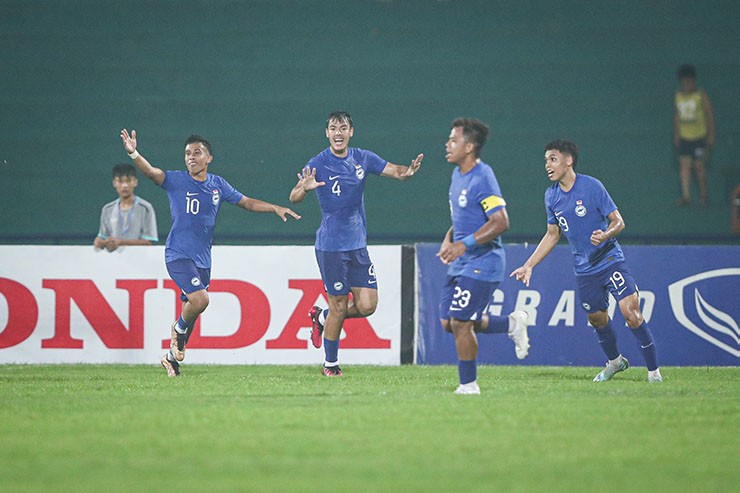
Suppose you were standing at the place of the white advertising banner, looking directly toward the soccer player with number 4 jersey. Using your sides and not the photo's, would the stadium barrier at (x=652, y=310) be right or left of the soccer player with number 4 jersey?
left

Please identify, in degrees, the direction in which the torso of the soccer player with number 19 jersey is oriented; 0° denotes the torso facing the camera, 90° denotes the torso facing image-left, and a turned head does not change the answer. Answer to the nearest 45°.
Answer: approximately 45°

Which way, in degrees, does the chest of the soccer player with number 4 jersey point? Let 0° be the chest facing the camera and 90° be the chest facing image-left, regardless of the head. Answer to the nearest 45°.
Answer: approximately 0°

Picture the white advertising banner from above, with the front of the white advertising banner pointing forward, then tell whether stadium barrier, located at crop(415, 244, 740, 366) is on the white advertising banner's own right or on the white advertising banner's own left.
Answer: on the white advertising banner's own left

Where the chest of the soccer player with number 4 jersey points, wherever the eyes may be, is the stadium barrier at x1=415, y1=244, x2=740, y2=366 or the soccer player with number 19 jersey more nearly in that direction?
the soccer player with number 19 jersey

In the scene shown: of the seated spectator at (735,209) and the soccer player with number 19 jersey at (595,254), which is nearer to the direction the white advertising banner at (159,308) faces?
the soccer player with number 19 jersey

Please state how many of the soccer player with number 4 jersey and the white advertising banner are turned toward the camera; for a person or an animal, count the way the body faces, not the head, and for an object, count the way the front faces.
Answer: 2
